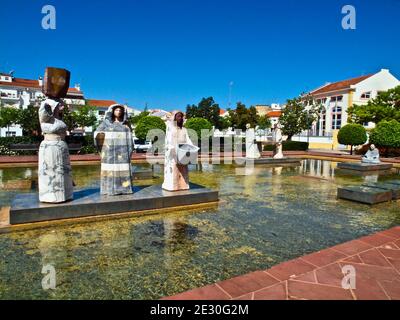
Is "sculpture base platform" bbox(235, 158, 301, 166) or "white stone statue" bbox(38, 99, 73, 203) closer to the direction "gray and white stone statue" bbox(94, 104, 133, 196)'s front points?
the white stone statue

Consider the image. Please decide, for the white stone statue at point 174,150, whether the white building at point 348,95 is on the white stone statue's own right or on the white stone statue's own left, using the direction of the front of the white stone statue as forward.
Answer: on the white stone statue's own left

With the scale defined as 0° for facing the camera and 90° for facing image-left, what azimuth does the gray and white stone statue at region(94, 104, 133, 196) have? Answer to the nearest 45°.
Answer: approximately 0°

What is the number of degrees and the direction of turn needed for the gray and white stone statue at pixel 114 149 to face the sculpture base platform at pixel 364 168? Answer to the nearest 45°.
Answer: approximately 135° to its left

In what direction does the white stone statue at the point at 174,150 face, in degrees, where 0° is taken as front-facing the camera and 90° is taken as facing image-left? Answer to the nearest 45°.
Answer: approximately 315°

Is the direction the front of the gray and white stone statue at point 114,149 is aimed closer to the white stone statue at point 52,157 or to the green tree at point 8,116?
the white stone statue

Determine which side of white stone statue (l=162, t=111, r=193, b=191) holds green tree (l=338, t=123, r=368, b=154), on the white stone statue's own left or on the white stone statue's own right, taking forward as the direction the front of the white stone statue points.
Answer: on the white stone statue's own left

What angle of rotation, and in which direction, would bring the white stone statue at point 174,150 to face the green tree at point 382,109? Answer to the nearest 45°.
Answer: approximately 90° to its left
